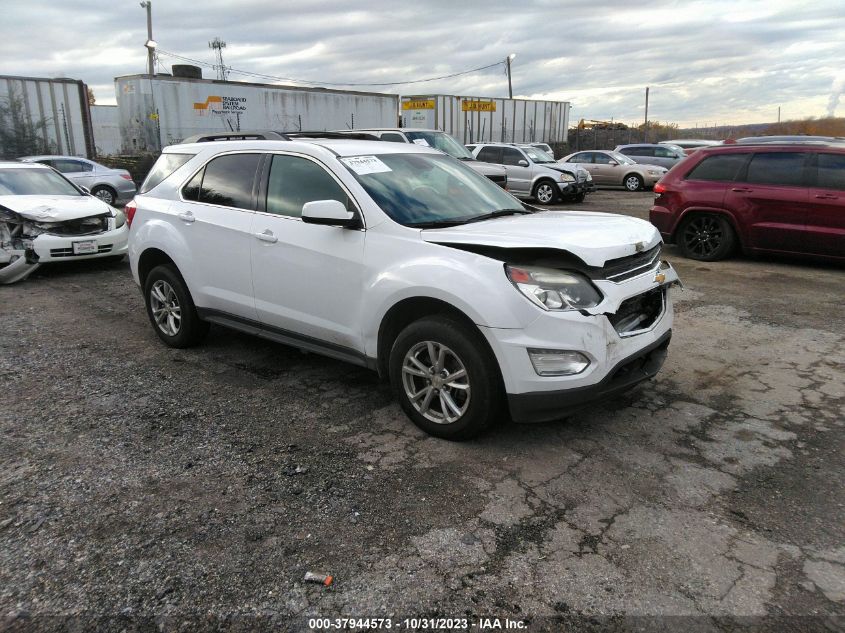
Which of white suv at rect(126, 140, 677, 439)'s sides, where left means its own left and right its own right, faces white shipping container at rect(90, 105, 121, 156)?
back

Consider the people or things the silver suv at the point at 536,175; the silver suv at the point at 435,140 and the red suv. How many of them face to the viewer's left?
0

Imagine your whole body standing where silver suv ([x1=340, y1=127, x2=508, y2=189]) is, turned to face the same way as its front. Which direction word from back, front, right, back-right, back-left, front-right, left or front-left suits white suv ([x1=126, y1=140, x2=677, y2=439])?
front-right

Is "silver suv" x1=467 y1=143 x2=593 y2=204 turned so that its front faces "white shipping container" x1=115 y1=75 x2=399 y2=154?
no

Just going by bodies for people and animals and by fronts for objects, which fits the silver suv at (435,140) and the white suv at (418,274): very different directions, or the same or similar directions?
same or similar directions

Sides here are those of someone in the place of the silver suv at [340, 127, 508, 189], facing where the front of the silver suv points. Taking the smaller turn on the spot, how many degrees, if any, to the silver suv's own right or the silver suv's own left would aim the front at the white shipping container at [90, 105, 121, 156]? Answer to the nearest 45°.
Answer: approximately 180°

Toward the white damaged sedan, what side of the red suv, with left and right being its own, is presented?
back

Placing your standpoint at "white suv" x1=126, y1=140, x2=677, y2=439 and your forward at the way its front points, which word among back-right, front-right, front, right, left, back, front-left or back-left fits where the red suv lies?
left

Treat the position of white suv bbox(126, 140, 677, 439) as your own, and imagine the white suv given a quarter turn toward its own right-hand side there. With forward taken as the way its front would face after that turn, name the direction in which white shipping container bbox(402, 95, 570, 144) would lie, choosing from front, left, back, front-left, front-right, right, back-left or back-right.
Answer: back-right

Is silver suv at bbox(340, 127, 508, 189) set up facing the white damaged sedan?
no

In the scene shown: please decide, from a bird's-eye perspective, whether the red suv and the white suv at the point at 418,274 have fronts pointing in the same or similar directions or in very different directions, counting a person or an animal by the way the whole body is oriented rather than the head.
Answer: same or similar directions

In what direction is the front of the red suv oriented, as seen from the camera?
facing to the right of the viewer

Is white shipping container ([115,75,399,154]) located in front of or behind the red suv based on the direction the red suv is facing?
behind

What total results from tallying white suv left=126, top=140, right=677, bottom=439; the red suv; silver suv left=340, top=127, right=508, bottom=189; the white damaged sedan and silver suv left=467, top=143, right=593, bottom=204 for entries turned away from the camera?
0

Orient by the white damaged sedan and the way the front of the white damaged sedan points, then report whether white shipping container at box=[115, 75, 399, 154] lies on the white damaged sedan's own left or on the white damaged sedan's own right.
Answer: on the white damaged sedan's own left

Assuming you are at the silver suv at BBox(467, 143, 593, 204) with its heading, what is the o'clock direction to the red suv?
The red suv is roughly at 1 o'clock from the silver suv.

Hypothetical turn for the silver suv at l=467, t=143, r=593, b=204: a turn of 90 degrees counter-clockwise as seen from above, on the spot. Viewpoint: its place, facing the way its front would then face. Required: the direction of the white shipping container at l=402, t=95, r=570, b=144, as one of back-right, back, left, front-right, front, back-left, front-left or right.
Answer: front-left

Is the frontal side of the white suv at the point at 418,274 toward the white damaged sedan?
no

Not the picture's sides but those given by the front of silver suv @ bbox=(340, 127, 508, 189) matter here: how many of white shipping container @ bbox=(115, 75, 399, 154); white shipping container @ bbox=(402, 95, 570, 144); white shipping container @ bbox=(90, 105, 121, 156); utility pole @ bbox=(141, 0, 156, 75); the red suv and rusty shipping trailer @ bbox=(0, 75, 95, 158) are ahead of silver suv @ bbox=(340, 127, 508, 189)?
1

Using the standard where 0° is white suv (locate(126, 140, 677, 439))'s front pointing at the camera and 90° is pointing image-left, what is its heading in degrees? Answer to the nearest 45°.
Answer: approximately 315°

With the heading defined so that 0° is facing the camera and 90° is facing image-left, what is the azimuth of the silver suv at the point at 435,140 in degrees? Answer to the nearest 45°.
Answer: approximately 315°
